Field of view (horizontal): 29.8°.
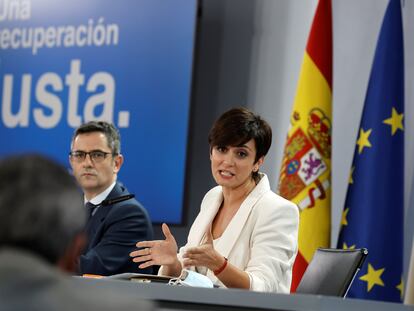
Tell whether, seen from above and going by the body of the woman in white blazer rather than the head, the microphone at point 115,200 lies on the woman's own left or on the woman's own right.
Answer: on the woman's own right

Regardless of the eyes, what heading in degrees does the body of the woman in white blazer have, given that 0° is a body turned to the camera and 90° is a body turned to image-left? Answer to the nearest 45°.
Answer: approximately 45°

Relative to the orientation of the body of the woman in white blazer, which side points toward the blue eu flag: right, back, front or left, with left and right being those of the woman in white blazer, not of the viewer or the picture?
back

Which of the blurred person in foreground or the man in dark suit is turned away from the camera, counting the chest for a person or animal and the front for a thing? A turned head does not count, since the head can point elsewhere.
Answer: the blurred person in foreground

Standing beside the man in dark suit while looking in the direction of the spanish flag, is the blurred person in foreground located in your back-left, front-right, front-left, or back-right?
back-right

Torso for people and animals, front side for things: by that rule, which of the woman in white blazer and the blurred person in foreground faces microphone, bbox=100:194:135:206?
the blurred person in foreground

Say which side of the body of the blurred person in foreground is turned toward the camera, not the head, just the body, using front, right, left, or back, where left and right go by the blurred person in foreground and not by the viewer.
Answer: back

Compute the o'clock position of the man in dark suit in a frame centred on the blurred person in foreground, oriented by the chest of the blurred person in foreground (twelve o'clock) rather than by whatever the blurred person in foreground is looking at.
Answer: The man in dark suit is roughly at 12 o'clock from the blurred person in foreground.

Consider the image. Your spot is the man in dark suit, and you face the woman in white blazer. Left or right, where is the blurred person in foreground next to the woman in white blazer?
right

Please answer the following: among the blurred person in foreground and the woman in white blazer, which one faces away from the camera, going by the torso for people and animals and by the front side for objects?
the blurred person in foreground
